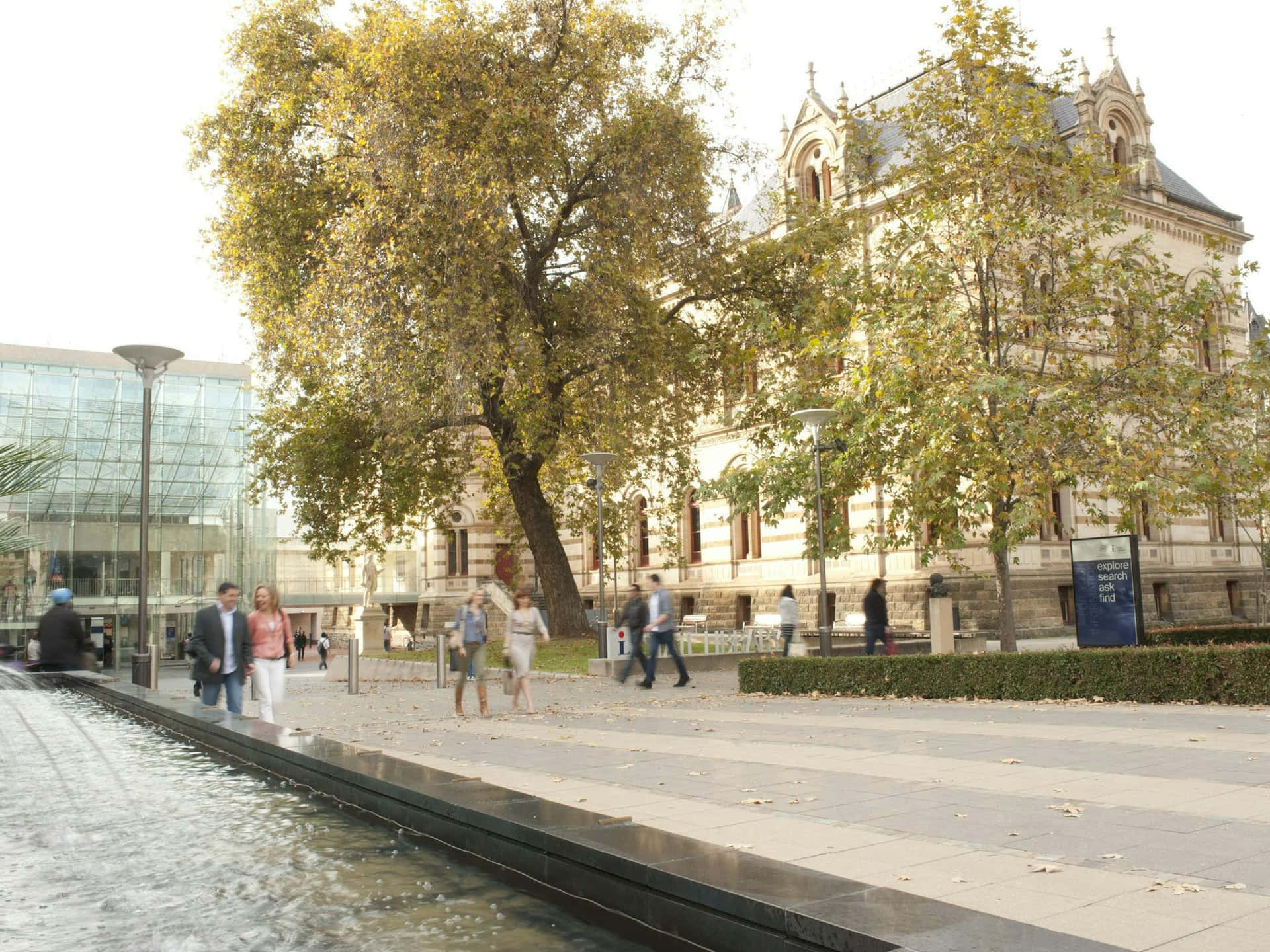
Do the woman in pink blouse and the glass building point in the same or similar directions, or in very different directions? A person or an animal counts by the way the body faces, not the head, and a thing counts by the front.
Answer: same or similar directions

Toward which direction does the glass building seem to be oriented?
toward the camera

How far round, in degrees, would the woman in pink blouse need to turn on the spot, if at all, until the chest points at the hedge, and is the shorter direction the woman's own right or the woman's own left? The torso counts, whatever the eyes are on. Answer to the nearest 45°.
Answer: approximately 90° to the woman's own left

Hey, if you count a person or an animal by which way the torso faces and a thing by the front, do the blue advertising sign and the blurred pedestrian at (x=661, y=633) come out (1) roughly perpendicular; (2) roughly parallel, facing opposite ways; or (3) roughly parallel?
roughly perpendicular

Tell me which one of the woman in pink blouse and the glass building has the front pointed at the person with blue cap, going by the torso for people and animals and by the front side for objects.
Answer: the glass building

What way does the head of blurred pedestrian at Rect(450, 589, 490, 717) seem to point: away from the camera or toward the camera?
toward the camera

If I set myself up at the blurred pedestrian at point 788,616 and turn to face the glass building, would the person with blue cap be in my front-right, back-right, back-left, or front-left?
front-left

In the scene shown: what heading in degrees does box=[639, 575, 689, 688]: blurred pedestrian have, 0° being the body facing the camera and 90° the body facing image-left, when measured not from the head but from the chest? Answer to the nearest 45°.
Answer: approximately 90°

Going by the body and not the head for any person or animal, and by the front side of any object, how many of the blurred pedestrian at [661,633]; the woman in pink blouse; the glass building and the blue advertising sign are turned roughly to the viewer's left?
1

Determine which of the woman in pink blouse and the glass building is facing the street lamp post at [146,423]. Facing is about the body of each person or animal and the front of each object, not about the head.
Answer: the glass building

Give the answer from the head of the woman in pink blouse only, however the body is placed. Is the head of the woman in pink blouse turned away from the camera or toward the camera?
toward the camera

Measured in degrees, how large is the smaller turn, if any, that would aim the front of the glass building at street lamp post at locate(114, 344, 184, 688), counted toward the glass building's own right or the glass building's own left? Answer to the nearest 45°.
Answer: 0° — it already faces it

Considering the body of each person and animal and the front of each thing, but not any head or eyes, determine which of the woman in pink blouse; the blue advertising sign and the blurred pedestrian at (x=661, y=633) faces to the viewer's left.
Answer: the blurred pedestrian

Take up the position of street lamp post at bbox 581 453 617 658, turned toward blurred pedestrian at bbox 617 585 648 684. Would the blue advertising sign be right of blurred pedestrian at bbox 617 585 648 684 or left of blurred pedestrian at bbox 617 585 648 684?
left

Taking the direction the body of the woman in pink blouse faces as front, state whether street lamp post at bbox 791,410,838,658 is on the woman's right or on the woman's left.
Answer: on the woman's left

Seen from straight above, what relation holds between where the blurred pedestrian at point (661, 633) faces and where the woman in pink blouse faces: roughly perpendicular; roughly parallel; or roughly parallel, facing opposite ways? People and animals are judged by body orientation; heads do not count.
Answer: roughly perpendicular

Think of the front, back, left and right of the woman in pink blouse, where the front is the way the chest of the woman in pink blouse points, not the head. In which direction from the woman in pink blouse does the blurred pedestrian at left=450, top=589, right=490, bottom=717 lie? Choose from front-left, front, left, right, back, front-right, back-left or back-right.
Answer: back-left
